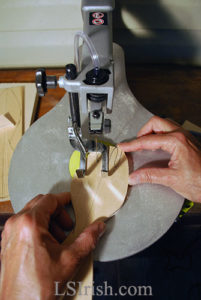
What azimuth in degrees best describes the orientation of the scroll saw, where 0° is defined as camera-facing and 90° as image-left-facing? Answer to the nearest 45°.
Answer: approximately 0°
